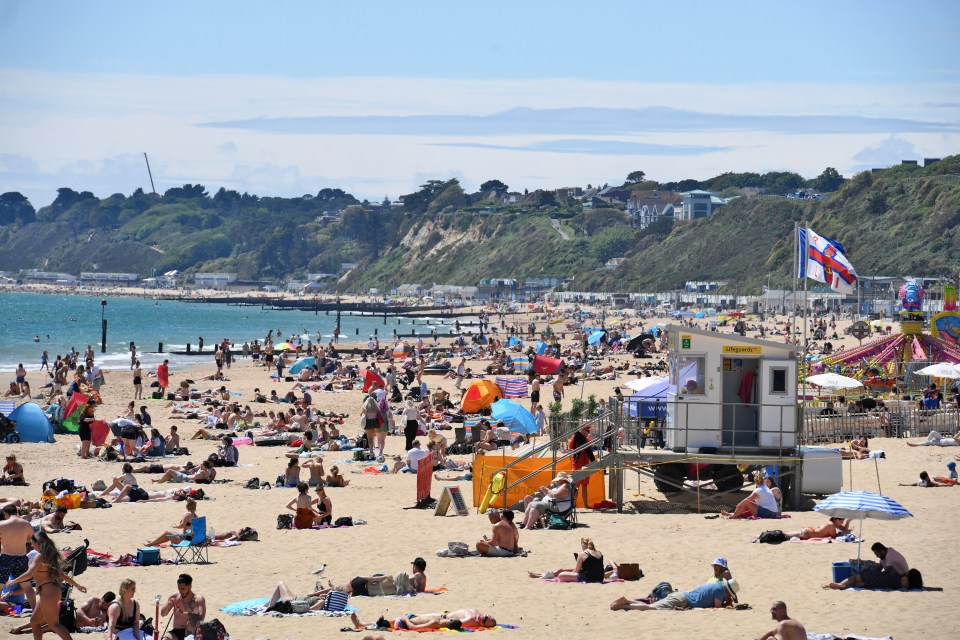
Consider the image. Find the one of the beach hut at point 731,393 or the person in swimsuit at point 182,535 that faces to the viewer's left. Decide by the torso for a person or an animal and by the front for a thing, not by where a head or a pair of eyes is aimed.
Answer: the person in swimsuit

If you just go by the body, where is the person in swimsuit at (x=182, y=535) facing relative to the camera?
to the viewer's left

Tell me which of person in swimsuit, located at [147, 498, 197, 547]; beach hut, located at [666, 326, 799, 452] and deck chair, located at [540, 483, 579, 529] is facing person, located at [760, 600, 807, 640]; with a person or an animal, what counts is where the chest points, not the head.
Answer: the beach hut

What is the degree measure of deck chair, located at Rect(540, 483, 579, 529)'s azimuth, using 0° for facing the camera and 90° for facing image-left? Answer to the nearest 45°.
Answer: approximately 90°

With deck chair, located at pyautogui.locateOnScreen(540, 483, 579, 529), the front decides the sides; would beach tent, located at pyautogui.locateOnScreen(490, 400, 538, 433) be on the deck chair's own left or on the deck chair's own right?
on the deck chair's own right

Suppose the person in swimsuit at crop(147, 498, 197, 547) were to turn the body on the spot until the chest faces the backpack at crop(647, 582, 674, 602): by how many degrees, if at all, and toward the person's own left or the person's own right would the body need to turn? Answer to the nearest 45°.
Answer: approximately 135° to the person's own left

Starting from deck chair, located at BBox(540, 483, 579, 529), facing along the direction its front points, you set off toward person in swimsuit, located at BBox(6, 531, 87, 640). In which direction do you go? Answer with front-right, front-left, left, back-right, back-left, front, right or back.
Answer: front-left

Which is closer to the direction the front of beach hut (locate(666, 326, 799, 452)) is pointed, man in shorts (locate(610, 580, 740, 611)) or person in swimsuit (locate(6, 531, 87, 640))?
the man in shorts

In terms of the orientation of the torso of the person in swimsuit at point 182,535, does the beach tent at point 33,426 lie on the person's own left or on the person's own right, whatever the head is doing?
on the person's own right

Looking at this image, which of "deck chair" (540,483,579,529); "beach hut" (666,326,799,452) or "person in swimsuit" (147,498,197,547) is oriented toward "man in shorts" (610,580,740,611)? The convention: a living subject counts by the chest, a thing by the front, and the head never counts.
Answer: the beach hut

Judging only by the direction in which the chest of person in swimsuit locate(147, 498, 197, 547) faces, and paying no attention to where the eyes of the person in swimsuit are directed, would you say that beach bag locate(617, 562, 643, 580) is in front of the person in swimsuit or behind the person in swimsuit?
behind
